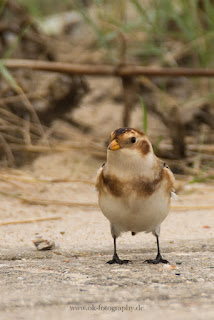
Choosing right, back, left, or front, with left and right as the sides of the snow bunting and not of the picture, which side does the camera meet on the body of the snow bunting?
front

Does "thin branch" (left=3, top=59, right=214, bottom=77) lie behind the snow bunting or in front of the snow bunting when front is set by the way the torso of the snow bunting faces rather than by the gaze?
behind
